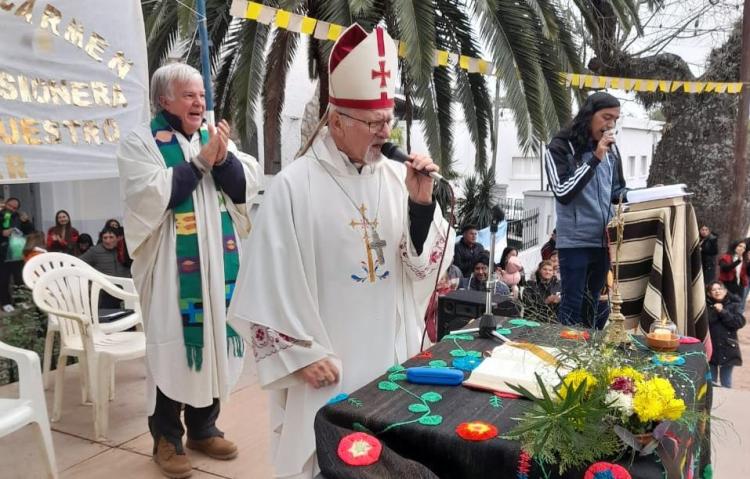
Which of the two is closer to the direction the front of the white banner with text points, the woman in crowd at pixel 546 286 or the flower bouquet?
the flower bouquet

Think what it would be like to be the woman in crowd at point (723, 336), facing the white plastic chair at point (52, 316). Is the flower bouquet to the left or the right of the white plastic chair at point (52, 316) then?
left

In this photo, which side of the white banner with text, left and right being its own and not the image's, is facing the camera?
front

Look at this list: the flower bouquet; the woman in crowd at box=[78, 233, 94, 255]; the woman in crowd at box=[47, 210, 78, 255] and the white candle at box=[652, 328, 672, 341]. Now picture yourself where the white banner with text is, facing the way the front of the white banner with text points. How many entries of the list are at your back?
2

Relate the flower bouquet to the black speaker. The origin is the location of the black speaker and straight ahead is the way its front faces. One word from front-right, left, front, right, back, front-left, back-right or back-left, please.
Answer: front-left

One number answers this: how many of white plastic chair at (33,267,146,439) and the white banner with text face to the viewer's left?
0

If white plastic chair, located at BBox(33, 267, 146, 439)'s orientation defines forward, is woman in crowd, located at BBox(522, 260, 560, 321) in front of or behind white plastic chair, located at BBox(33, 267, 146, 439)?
in front

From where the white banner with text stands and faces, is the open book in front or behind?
in front

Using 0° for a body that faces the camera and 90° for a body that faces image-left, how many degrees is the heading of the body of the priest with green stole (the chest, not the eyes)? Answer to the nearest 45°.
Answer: approximately 315°

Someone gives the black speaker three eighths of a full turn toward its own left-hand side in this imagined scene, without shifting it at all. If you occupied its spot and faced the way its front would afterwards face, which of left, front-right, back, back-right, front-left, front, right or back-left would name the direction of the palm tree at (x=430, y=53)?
left

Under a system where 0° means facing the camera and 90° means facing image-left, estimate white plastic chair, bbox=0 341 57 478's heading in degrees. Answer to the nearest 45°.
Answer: approximately 315°

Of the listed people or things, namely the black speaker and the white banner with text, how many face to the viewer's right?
0

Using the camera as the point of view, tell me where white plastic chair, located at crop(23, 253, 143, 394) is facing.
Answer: facing the viewer and to the right of the viewer
